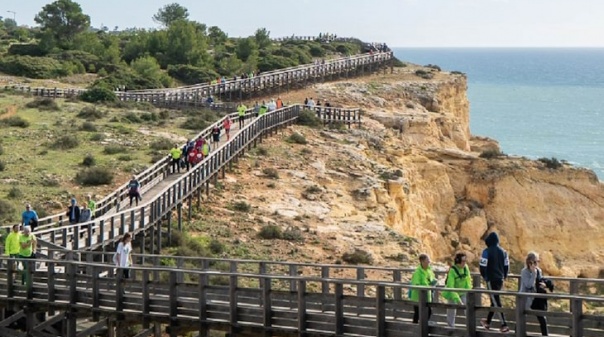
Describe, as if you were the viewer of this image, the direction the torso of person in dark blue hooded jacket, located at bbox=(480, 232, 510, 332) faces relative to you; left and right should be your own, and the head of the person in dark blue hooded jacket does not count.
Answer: facing away from the viewer

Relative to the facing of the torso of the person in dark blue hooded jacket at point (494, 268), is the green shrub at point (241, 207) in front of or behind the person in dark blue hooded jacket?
in front

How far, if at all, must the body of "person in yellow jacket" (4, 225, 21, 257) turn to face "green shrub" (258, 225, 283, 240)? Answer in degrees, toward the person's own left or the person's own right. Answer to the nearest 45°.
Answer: approximately 45° to the person's own left

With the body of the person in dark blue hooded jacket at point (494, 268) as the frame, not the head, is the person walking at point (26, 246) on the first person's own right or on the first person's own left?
on the first person's own left

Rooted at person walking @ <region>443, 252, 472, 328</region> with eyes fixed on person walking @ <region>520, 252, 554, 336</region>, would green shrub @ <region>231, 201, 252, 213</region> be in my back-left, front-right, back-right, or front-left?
back-left

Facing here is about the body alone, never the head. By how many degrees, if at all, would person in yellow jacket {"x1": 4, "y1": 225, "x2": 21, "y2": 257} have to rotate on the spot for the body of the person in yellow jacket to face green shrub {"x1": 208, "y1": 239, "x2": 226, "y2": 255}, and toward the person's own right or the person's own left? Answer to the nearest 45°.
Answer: approximately 45° to the person's own left

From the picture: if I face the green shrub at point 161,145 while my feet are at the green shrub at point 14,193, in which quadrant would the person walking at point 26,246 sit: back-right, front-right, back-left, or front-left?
back-right

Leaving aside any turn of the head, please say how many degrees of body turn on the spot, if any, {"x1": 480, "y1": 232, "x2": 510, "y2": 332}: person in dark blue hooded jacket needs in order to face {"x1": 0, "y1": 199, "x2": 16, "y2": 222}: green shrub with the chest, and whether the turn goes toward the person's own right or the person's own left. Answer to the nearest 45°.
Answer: approximately 45° to the person's own left

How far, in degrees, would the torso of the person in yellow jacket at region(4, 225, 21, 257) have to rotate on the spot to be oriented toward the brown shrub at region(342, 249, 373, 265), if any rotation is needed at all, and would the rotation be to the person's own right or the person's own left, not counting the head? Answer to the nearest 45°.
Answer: approximately 45° to the person's own left
